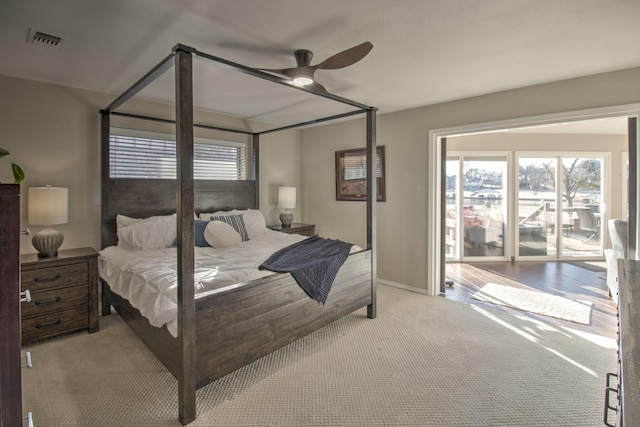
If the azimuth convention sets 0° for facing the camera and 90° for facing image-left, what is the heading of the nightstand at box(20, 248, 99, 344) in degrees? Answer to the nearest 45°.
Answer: approximately 315°

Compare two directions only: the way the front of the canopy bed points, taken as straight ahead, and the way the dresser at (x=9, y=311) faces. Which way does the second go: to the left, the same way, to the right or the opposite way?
to the left

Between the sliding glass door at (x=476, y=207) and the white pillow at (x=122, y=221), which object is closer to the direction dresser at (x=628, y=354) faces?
the white pillow

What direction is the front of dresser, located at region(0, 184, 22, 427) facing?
to the viewer's right

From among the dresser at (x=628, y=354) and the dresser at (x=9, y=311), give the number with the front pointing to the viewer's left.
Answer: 1

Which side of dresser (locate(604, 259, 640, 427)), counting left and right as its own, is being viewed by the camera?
left

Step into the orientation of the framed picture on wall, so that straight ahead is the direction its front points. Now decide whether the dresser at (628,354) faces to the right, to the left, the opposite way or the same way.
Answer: to the right

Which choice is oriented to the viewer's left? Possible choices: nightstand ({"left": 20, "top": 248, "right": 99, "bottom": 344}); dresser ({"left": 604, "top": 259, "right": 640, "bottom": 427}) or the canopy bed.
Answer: the dresser
